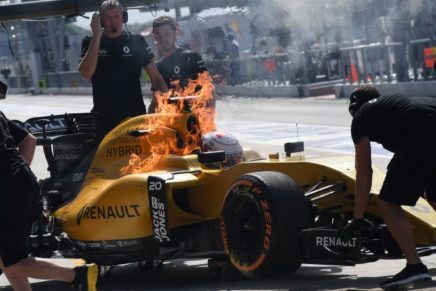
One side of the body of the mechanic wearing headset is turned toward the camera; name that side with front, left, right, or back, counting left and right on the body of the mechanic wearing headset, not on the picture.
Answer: front

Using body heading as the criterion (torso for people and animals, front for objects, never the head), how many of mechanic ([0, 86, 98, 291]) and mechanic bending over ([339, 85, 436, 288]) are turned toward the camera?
0

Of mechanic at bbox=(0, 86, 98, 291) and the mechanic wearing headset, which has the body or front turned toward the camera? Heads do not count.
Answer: the mechanic wearing headset

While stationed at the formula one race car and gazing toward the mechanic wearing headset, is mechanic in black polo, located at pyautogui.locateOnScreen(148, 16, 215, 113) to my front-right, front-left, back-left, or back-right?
front-right

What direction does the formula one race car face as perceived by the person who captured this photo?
facing the viewer and to the right of the viewer

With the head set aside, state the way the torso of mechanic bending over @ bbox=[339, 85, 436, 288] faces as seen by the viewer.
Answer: to the viewer's left

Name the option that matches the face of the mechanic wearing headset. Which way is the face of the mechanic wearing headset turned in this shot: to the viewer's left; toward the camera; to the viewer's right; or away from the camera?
toward the camera

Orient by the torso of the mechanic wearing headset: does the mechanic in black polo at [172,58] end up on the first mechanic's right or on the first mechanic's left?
on the first mechanic's left

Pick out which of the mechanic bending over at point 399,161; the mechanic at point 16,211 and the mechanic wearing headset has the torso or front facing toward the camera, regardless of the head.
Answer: the mechanic wearing headset

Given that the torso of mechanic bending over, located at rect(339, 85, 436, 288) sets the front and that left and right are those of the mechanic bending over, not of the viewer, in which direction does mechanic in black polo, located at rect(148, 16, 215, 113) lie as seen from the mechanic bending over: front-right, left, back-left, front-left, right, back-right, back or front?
front-right

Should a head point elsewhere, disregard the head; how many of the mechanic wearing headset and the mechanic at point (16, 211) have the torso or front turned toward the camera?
1
